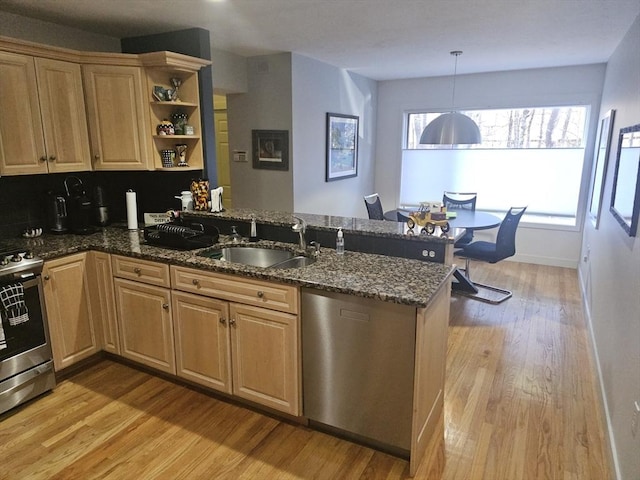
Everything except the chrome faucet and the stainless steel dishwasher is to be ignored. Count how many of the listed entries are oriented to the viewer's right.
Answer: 0

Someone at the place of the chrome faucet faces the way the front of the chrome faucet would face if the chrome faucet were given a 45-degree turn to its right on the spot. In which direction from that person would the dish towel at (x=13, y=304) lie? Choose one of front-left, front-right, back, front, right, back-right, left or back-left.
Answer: front

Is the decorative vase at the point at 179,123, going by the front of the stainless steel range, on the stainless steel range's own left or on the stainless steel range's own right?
on the stainless steel range's own left

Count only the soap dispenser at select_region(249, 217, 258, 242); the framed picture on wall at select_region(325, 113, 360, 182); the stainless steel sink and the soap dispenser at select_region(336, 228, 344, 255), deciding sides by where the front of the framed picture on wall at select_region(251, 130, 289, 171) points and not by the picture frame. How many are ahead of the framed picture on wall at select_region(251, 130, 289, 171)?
3

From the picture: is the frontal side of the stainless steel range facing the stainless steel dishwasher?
yes

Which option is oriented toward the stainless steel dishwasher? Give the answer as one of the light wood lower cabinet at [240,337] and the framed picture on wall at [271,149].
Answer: the framed picture on wall

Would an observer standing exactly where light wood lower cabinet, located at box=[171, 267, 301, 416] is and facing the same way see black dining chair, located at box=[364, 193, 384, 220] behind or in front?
behind

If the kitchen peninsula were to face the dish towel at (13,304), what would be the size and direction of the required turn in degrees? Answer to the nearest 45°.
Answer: approximately 45° to its right

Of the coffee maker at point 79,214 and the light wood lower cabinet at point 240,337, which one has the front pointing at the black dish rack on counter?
the coffee maker

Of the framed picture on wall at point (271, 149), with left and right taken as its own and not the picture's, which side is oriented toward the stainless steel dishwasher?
front

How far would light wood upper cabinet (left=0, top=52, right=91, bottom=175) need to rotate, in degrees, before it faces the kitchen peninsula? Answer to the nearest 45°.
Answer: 0° — it already faces it

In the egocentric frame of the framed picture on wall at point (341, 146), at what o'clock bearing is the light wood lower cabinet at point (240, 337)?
The light wood lower cabinet is roughly at 2 o'clock from the framed picture on wall.

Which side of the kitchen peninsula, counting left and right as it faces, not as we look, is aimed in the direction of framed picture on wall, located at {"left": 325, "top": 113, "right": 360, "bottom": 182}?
back

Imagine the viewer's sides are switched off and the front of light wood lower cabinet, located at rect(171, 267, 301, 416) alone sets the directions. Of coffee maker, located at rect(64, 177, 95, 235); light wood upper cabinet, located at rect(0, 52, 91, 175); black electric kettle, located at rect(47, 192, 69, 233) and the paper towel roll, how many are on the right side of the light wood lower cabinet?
4
